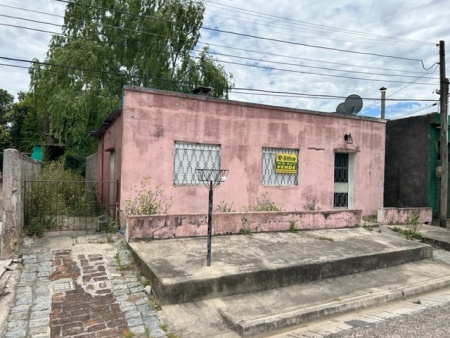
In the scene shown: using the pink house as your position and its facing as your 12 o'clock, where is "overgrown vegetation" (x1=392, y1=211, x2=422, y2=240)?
The overgrown vegetation is roughly at 10 o'clock from the pink house.

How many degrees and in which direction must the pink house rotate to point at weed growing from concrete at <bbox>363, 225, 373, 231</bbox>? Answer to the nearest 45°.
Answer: approximately 45° to its left

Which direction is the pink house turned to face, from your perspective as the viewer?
facing the viewer and to the right of the viewer

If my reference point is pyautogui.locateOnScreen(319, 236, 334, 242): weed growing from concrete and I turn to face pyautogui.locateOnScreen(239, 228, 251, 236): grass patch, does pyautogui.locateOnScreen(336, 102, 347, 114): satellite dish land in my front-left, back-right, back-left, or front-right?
back-right

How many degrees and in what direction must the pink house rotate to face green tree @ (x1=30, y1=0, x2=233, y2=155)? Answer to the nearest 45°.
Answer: approximately 180°

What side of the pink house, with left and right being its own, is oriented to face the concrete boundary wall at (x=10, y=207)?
right

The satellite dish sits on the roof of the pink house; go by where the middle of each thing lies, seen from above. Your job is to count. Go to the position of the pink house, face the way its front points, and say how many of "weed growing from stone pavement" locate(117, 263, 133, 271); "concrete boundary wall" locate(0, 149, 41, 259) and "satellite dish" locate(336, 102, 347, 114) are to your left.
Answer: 1

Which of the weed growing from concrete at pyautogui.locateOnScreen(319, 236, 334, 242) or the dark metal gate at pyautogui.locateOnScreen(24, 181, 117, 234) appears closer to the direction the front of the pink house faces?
the weed growing from concrete

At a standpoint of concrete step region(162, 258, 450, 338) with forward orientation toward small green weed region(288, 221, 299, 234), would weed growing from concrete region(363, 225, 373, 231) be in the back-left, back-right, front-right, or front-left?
front-right

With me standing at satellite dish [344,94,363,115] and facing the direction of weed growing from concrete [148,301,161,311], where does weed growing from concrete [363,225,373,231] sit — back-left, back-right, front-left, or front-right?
front-left

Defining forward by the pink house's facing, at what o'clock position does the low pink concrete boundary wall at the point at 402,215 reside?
The low pink concrete boundary wall is roughly at 10 o'clock from the pink house.

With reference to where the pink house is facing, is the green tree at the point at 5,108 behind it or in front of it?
behind

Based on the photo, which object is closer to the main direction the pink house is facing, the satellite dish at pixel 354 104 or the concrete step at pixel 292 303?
the concrete step
